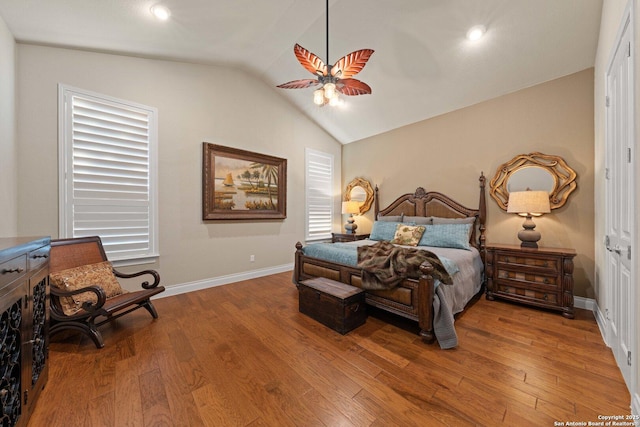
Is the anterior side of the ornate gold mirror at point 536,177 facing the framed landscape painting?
no

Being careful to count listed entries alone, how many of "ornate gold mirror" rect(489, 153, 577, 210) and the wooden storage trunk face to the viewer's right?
0

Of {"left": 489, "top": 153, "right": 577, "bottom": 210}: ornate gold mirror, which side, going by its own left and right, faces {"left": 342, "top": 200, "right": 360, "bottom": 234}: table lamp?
right

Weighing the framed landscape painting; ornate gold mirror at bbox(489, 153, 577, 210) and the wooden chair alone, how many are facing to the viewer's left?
0

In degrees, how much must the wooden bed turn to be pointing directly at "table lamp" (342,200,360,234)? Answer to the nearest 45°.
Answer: approximately 90° to its right

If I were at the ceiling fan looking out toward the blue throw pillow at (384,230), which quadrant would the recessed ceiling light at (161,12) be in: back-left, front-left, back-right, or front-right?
back-left

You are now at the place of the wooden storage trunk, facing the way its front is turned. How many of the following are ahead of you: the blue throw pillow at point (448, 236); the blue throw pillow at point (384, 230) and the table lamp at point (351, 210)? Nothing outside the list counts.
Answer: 0

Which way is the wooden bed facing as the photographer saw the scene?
facing the viewer and to the left of the viewer

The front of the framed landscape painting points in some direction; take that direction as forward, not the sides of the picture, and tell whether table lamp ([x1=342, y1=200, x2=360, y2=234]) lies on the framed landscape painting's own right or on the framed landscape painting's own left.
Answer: on the framed landscape painting's own left

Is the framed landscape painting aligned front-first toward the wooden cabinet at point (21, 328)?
no

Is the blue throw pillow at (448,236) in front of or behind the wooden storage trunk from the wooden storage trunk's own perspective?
behind

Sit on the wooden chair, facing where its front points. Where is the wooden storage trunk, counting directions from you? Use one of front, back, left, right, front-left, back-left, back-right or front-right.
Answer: front

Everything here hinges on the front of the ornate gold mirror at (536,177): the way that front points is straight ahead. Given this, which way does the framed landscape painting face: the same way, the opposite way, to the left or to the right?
to the left

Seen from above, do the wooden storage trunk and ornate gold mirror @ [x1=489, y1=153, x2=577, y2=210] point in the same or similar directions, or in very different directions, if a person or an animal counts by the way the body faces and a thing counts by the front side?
same or similar directions

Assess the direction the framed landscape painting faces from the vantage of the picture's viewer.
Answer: facing the viewer and to the right of the viewer

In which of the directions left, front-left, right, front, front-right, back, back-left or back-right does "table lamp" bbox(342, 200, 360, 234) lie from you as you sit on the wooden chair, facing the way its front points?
front-left

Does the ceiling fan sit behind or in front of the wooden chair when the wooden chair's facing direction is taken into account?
in front

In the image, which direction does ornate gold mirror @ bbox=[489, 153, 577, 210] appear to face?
toward the camera

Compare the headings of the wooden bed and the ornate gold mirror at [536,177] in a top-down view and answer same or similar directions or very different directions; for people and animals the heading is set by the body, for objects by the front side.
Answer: same or similar directions
